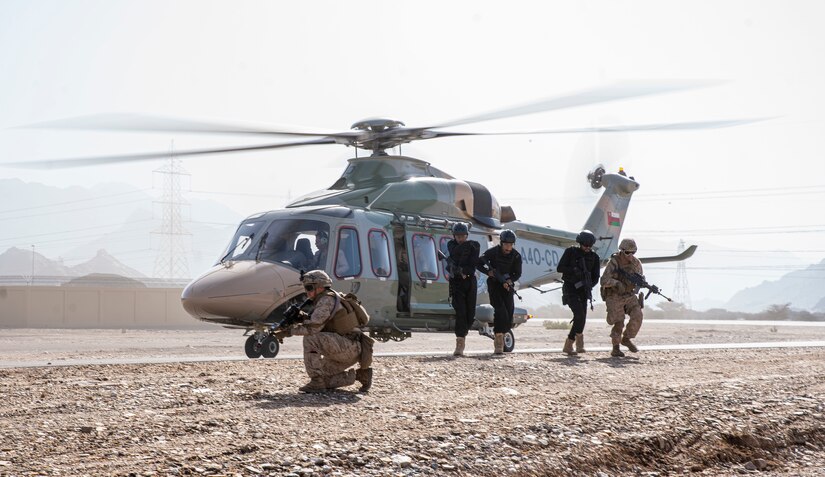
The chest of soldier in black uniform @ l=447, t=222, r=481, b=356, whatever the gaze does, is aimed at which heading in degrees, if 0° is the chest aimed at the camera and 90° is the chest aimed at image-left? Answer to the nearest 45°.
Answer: approximately 0°

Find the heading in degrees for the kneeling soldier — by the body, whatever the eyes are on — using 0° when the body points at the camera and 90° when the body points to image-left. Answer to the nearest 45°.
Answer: approximately 90°

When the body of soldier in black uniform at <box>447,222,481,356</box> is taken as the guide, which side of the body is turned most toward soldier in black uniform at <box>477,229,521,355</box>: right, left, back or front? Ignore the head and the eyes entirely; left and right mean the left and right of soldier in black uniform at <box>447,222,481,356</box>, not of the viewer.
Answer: left

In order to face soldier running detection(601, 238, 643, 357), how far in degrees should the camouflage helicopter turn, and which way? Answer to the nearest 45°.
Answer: approximately 135° to its left

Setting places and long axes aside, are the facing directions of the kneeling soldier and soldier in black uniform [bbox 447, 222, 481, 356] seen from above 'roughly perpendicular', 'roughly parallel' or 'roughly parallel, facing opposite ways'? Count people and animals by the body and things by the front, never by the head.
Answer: roughly perpendicular

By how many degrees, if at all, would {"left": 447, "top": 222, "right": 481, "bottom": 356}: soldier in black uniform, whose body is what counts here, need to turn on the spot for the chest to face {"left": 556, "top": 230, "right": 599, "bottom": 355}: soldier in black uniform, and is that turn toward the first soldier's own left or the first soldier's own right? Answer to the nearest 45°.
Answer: approximately 90° to the first soldier's own left

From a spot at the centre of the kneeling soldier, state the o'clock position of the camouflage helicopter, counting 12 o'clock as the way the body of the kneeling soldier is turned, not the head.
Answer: The camouflage helicopter is roughly at 3 o'clock from the kneeling soldier.

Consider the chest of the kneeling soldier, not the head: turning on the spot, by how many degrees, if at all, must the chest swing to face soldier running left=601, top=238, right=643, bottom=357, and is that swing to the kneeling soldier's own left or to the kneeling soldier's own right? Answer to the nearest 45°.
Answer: approximately 135° to the kneeling soldier's own right

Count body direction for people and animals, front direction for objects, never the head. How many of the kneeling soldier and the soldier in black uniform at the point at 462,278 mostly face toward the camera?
1

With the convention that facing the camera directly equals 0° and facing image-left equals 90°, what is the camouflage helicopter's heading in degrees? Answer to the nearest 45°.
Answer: approximately 45°
